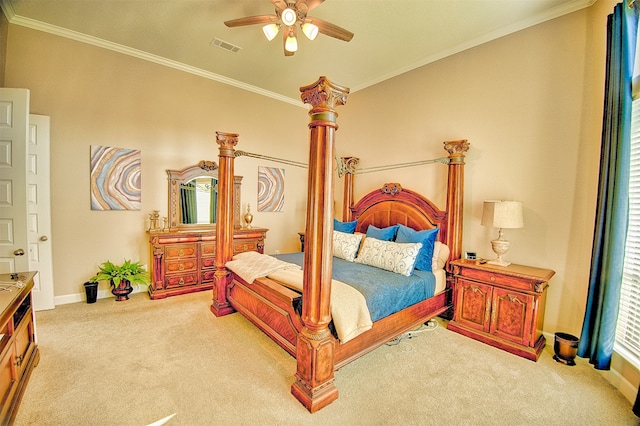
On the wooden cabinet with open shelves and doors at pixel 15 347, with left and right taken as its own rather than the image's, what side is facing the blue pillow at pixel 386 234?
front

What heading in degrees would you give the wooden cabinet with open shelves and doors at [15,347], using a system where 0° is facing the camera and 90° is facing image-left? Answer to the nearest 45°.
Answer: approximately 270°

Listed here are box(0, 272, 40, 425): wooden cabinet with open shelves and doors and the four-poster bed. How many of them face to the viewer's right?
1

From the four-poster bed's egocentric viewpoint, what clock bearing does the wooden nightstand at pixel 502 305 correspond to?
The wooden nightstand is roughly at 7 o'clock from the four-poster bed.

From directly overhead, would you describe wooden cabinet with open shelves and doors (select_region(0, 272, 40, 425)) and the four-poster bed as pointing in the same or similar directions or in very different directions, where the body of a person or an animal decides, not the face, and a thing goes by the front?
very different directions

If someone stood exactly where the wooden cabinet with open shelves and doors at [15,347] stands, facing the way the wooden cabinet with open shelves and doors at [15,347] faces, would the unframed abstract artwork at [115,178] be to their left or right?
on their left

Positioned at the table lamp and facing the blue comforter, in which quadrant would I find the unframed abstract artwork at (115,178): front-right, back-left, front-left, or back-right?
front-right

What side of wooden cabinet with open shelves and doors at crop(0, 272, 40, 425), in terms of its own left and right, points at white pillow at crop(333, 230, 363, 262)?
front

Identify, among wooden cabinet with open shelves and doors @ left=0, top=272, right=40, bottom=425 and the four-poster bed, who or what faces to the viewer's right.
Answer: the wooden cabinet with open shelves and doors

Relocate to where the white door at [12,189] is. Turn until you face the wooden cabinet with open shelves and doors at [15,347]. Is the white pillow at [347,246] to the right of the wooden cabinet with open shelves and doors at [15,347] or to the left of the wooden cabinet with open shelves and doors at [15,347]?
left

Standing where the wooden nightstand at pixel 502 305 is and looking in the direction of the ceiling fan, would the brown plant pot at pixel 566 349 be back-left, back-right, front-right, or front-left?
back-left

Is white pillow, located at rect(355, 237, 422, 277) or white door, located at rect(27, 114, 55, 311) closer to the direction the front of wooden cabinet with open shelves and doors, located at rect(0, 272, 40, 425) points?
the white pillow

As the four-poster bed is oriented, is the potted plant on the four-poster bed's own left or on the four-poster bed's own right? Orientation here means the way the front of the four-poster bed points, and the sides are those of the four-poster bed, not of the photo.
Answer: on the four-poster bed's own right

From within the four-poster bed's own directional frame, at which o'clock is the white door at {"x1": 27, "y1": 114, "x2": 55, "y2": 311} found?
The white door is roughly at 2 o'clock from the four-poster bed.

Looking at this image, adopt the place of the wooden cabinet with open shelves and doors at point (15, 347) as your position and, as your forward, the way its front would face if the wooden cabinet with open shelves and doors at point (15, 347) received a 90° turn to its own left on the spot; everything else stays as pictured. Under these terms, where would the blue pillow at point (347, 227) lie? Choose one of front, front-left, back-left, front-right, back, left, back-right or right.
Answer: right

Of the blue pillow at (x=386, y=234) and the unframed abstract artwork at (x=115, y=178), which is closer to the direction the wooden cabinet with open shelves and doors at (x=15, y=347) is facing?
the blue pillow
